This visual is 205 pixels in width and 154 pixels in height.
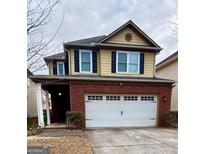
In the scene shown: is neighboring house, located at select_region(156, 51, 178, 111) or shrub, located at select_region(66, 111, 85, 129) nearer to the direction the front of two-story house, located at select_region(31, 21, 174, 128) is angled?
the shrub

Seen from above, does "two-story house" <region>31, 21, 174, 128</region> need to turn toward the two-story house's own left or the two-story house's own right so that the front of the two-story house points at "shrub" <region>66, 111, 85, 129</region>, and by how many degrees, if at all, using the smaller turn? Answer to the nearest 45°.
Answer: approximately 45° to the two-story house's own right

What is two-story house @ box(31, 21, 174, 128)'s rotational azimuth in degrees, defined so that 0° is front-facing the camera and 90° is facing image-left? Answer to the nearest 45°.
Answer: approximately 0°

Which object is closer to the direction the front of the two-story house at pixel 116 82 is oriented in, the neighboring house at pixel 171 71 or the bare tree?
the bare tree

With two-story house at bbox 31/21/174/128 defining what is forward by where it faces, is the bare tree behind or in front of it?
in front
